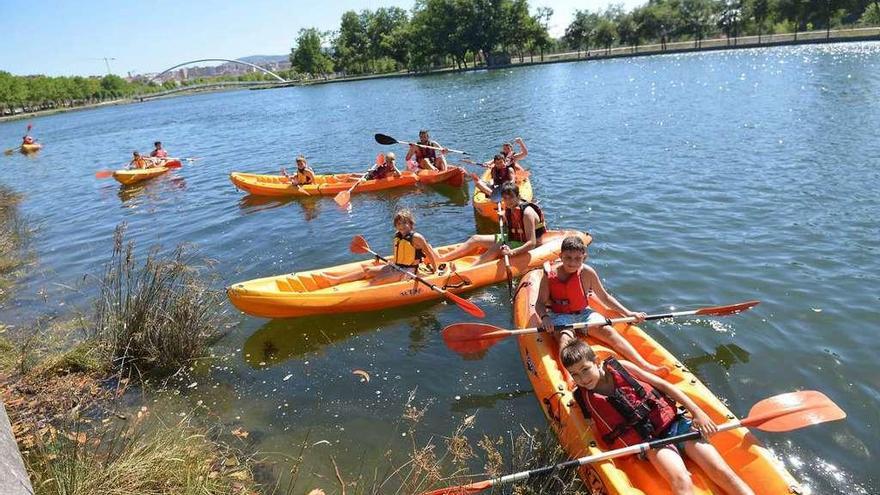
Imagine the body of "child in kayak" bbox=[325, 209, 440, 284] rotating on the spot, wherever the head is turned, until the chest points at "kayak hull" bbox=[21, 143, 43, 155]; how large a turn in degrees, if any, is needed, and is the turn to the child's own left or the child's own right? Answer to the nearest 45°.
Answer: approximately 90° to the child's own right

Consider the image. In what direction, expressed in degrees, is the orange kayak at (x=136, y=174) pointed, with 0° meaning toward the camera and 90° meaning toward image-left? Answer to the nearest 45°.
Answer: approximately 45°

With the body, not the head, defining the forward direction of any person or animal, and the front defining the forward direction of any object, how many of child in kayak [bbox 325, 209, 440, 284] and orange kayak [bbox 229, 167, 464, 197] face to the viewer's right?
0

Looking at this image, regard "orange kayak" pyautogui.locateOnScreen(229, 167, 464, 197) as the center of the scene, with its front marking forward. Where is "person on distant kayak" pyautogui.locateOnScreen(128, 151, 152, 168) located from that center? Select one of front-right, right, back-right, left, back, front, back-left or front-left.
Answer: front-right

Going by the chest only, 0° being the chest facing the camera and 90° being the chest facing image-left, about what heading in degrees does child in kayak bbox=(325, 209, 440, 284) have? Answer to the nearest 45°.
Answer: approximately 45°

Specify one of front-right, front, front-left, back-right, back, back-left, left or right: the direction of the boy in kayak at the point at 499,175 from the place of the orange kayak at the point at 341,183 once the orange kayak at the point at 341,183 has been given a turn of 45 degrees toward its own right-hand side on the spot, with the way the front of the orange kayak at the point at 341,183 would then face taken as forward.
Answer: back

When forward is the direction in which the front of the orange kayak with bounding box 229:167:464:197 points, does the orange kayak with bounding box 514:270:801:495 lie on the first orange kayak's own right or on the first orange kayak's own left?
on the first orange kayak's own left

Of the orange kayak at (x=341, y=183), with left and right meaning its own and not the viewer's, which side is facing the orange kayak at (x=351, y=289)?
left

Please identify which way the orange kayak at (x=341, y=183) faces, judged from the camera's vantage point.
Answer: facing to the left of the viewer

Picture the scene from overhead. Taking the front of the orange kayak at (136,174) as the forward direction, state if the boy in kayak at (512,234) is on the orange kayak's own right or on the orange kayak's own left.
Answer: on the orange kayak's own left
